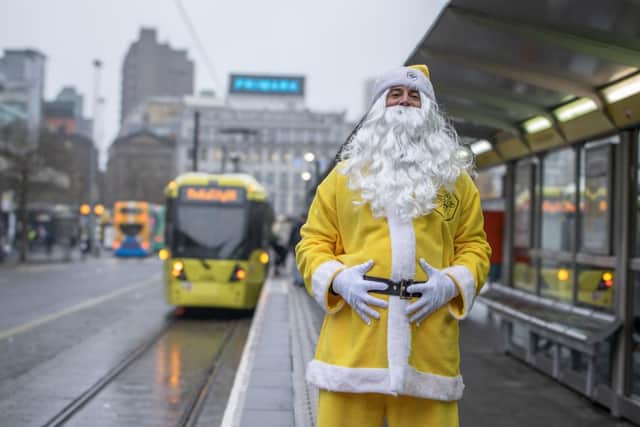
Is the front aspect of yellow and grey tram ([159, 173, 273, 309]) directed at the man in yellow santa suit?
yes

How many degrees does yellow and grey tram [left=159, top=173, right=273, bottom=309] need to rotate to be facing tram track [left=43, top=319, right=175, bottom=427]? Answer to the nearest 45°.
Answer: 0° — it already faces it

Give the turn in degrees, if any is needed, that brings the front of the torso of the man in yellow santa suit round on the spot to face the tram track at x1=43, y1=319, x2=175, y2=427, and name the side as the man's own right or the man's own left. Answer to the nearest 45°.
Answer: approximately 135° to the man's own right

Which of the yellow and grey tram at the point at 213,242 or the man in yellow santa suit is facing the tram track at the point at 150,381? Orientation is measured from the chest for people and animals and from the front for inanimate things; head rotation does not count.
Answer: the yellow and grey tram

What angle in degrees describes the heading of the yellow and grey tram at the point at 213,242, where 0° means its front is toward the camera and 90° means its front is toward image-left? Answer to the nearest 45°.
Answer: approximately 0°

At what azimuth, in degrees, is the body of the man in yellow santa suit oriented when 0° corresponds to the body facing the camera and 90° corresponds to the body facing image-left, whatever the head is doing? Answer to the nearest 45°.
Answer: approximately 0°
